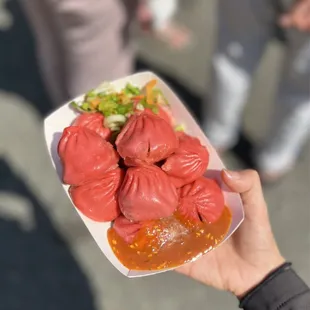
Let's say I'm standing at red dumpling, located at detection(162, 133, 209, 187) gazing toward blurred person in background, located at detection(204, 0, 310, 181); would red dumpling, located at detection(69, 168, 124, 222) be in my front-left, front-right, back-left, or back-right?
back-left

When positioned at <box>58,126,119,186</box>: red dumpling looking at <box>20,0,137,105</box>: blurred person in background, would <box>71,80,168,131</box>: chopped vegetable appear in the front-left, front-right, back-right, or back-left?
front-right
